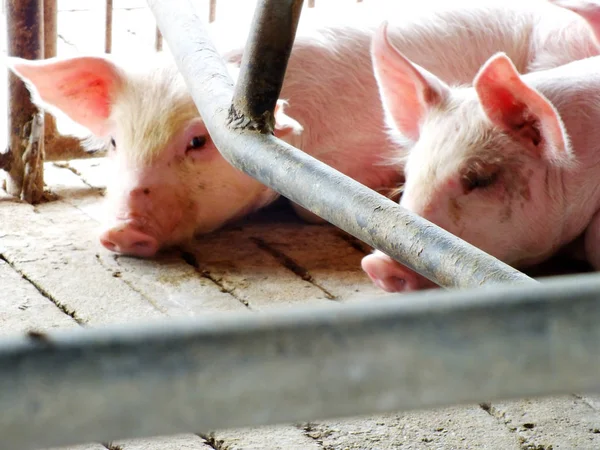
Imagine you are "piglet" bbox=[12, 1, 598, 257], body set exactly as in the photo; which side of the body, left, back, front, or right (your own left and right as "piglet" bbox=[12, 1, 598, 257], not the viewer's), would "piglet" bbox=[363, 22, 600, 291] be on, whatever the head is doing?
left

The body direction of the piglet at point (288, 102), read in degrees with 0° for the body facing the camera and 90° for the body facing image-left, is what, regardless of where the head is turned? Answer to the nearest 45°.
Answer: approximately 45°

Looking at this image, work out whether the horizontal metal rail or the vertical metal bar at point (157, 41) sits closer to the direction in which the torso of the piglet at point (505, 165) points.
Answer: the horizontal metal rail

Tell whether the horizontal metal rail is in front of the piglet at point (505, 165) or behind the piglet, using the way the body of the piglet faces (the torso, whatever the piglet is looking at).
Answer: in front

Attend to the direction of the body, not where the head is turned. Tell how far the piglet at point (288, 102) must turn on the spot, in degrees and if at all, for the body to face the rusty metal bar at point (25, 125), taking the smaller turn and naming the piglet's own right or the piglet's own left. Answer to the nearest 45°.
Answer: approximately 45° to the piglet's own right

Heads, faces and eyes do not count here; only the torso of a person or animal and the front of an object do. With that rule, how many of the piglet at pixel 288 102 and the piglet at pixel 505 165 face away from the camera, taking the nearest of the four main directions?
0

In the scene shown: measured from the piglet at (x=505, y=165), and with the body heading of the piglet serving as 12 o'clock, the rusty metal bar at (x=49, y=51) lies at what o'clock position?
The rusty metal bar is roughly at 2 o'clock from the piglet.
